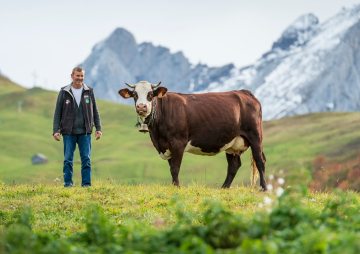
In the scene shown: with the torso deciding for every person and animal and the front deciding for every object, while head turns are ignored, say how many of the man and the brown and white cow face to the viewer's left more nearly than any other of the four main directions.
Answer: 1

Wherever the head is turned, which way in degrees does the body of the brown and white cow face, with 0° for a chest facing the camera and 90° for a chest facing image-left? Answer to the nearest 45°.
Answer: approximately 90°

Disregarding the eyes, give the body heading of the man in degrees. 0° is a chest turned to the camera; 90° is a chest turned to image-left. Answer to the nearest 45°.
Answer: approximately 0°

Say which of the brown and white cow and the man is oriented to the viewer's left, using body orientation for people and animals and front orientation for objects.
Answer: the brown and white cow

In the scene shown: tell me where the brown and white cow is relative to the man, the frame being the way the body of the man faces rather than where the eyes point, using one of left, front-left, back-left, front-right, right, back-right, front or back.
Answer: left

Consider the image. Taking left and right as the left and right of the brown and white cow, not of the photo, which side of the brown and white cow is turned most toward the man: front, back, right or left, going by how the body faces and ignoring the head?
front

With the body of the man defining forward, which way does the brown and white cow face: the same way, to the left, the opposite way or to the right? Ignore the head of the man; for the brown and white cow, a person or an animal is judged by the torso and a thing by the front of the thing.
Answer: to the right
